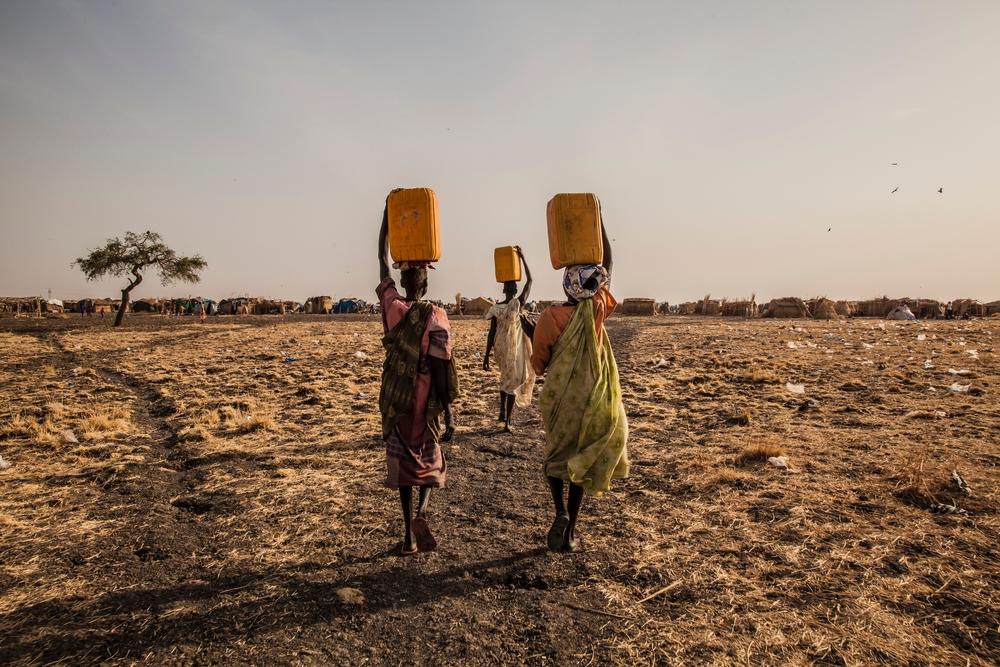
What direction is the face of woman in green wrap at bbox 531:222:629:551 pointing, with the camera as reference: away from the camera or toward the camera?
away from the camera

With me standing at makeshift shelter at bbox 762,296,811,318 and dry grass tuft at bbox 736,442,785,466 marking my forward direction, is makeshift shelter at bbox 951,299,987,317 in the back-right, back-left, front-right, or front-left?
back-left

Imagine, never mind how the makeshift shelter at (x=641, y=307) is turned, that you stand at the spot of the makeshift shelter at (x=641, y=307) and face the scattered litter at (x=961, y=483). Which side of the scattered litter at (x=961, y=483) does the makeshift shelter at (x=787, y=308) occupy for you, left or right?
left

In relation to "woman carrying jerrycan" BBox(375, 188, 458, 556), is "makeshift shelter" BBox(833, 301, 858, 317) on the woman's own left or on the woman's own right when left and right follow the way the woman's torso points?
on the woman's own right

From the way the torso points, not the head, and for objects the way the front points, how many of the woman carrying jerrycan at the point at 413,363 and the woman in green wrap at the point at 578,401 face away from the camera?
2

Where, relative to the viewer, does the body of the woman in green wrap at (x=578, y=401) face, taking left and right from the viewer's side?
facing away from the viewer

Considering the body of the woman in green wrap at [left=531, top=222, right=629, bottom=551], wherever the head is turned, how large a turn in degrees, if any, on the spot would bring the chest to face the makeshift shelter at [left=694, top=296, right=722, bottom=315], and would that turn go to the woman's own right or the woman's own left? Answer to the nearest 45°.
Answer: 0° — they already face it

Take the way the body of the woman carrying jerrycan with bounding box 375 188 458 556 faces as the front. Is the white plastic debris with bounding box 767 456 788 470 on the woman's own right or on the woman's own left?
on the woman's own right

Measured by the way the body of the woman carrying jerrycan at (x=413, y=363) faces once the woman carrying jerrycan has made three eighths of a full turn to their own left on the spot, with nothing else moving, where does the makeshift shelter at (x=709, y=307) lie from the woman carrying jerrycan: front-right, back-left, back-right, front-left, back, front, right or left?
back

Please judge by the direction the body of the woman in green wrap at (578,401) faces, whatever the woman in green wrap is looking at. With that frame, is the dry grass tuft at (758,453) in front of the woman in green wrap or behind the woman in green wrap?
in front

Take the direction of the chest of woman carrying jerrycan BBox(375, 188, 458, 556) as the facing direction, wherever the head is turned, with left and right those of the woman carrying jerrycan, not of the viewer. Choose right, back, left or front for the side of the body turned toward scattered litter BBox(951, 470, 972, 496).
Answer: right

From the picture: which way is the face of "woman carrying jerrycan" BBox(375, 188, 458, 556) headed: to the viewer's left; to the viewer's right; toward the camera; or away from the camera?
away from the camera

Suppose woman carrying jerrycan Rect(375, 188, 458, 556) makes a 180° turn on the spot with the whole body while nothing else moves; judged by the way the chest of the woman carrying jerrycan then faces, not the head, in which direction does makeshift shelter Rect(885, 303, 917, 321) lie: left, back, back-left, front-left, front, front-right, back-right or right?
back-left

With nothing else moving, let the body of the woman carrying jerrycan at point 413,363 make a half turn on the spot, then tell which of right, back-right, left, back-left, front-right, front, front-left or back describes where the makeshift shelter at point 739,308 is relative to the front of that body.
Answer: back-left

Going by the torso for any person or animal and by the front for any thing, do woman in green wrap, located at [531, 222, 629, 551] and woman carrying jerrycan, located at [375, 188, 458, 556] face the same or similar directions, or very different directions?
same or similar directions

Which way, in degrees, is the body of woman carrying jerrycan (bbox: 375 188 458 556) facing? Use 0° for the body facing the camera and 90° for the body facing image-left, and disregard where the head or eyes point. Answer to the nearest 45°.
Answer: approximately 180°

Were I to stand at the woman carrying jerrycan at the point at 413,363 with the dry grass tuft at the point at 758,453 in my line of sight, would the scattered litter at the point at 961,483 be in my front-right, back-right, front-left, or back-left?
front-right
